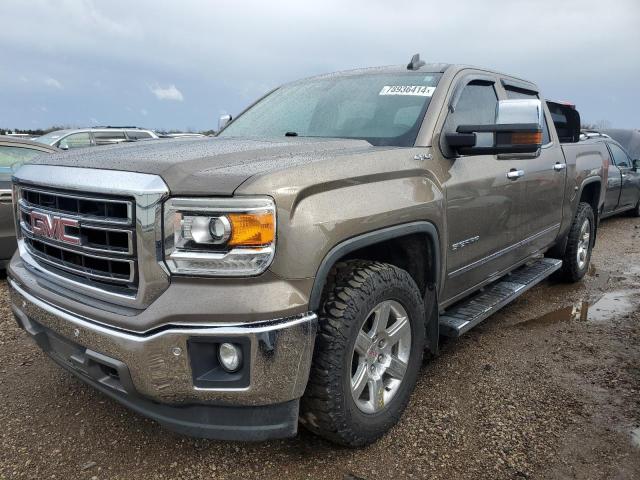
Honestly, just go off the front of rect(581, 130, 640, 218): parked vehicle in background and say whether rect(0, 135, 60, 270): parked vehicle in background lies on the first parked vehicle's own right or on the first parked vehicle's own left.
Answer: on the first parked vehicle's own right

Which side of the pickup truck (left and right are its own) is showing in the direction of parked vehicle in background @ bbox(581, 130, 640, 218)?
back

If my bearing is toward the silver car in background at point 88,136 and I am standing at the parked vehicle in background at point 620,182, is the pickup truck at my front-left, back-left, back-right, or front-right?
front-left

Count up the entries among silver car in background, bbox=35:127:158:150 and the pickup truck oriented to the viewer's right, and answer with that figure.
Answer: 0

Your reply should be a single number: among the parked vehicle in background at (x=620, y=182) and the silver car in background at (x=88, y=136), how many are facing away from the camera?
0

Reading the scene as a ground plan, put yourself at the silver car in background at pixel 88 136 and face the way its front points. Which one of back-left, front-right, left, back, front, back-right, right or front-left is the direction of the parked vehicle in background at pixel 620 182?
left

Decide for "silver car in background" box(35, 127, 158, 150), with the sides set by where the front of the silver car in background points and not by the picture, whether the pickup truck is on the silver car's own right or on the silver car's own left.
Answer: on the silver car's own left

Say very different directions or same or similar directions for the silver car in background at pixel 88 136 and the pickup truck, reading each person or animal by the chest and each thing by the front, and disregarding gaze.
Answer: same or similar directions

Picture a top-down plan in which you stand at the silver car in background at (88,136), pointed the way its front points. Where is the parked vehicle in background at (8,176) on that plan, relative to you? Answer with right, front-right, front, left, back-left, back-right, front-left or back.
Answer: front-left

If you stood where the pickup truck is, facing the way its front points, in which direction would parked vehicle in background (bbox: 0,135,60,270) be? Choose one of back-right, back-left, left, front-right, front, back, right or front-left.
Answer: right

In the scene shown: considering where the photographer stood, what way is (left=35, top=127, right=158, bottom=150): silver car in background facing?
facing the viewer and to the left of the viewer

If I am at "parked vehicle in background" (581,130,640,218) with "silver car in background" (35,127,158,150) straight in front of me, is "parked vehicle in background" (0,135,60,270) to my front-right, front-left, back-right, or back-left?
front-left

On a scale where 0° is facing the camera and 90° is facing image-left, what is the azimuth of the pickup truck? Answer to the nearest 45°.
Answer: approximately 45°

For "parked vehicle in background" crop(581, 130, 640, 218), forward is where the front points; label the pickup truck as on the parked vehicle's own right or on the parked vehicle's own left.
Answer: on the parked vehicle's own right
